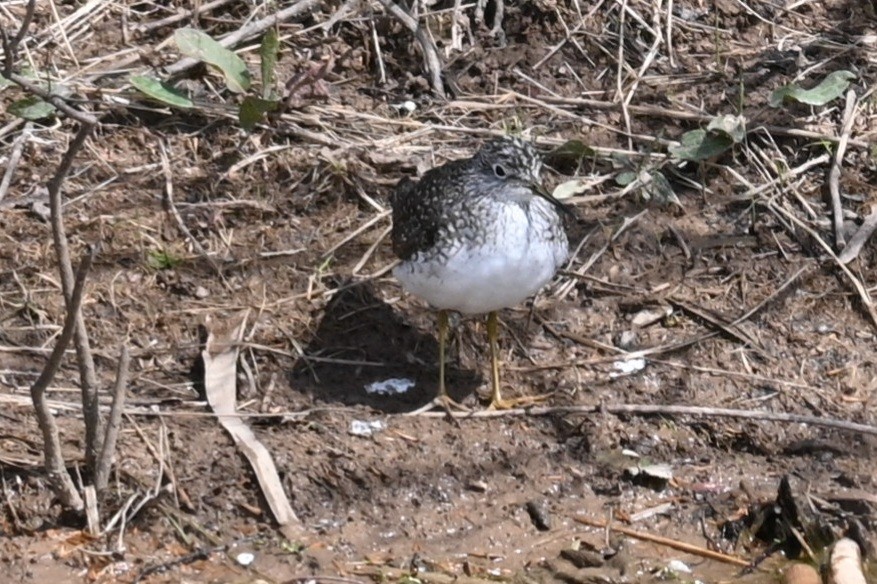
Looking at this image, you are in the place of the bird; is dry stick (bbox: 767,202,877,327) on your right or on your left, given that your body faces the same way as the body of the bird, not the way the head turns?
on your left

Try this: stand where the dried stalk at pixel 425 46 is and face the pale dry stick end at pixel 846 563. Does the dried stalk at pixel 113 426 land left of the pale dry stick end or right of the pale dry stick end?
right

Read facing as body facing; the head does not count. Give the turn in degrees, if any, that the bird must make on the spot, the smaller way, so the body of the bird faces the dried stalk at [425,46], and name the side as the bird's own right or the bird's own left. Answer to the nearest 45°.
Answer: approximately 135° to the bird's own left

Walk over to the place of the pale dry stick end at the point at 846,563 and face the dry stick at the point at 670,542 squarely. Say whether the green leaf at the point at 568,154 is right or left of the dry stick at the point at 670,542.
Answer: right

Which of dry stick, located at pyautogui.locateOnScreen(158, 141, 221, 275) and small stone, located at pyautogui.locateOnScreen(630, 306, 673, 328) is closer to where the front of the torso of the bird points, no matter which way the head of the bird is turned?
the small stone

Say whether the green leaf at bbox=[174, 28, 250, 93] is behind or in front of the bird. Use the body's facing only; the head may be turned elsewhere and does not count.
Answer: behind

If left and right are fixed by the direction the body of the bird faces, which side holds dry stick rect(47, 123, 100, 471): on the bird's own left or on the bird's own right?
on the bird's own right

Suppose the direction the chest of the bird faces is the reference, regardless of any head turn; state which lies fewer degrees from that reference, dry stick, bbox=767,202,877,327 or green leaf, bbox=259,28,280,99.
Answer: the dry stick

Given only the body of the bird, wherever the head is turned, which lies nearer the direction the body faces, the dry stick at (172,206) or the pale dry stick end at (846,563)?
the pale dry stick end

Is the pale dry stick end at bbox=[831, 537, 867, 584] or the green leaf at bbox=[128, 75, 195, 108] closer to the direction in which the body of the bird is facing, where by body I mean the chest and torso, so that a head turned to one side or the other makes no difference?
the pale dry stick end

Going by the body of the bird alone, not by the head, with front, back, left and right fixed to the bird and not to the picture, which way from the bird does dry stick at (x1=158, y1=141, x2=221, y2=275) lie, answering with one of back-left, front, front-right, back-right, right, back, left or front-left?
back

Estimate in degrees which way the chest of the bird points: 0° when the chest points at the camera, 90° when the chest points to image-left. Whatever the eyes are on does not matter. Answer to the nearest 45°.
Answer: approximately 315°

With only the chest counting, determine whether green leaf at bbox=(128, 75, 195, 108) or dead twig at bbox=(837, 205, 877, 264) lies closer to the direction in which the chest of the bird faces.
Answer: the dead twig

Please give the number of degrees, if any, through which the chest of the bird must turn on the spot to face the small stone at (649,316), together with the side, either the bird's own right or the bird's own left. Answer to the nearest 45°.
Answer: approximately 90° to the bird's own left
